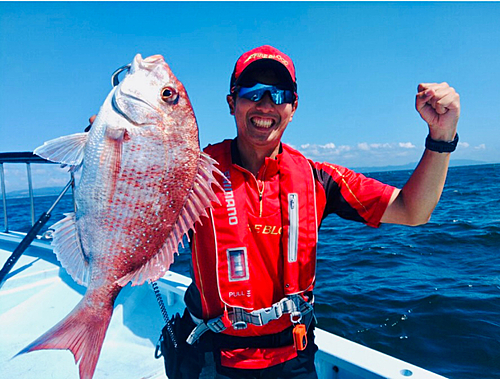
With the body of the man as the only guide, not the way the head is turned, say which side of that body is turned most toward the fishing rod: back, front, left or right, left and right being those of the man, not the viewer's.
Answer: right

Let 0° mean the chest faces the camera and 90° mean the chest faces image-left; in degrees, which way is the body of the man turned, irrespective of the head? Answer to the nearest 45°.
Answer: approximately 0°
